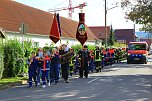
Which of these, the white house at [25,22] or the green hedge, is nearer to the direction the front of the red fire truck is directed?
the green hedge

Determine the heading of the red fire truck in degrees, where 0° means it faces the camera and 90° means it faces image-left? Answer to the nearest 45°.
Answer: approximately 0°

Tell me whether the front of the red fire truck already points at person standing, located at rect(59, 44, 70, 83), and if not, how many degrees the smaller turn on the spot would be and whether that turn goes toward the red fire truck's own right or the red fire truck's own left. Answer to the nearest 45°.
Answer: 0° — it already faces them

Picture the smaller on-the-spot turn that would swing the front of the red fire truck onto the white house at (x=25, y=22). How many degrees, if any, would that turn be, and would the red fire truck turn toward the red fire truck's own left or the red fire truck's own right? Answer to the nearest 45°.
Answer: approximately 45° to the red fire truck's own right

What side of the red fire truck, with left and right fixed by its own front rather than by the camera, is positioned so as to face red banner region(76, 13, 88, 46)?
front

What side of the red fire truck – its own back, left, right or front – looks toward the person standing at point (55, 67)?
front

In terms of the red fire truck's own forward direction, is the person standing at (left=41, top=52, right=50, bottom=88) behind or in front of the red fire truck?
in front
